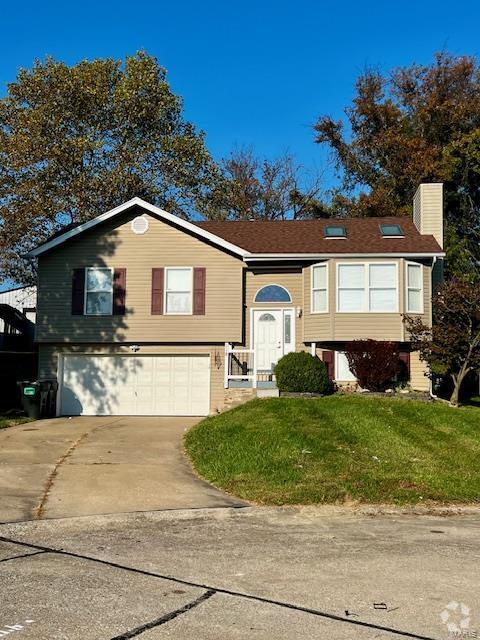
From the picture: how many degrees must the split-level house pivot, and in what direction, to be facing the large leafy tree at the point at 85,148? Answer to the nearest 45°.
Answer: approximately 135° to its right

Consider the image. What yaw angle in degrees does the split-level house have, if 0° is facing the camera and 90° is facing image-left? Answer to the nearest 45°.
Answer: approximately 0°

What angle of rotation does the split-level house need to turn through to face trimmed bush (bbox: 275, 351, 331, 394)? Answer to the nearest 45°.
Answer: approximately 45° to its left

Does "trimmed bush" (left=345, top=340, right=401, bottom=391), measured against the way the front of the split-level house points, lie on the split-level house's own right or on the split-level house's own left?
on the split-level house's own left

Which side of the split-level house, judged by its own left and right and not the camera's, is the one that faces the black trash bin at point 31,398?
right

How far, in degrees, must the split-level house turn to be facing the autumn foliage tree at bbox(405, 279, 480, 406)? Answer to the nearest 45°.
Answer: approximately 90° to its left

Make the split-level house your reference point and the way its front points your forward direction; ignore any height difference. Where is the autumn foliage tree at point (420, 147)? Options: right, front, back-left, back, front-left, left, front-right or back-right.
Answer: back-left
